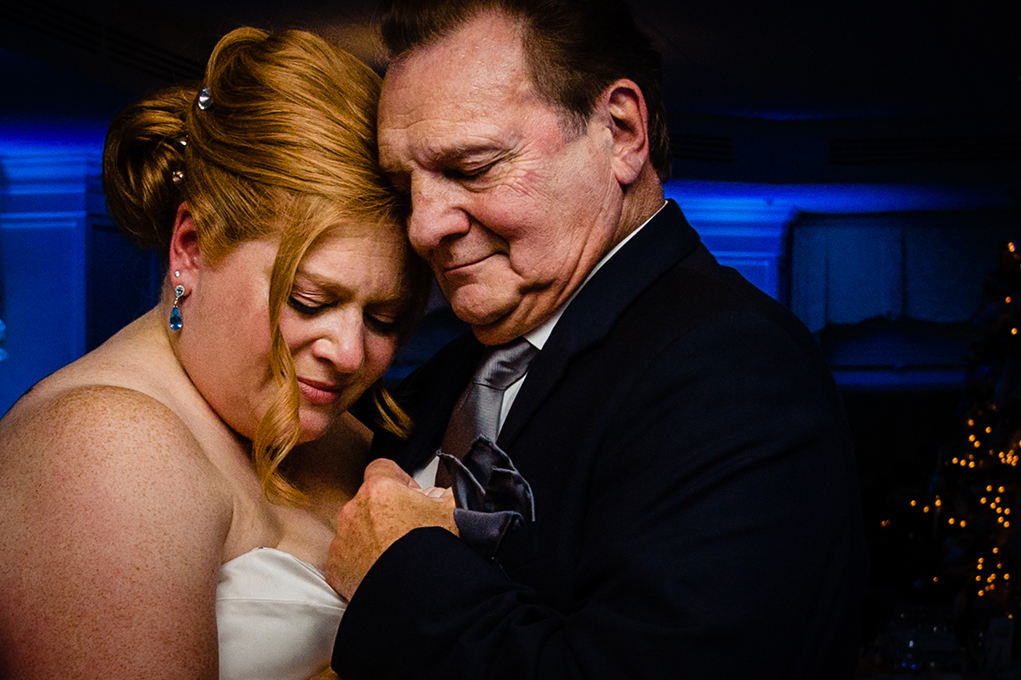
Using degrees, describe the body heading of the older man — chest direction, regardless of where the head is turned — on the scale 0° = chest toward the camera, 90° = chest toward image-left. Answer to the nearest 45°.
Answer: approximately 45°

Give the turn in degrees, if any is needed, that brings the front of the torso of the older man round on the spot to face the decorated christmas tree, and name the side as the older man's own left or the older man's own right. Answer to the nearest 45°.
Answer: approximately 180°

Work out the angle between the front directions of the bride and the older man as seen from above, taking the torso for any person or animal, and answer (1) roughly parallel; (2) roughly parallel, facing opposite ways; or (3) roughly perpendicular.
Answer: roughly perpendicular

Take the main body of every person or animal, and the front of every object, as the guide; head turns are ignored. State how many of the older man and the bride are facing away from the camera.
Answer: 0

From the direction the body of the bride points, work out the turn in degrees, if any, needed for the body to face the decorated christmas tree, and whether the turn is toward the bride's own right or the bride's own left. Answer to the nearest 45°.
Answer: approximately 90° to the bride's own left

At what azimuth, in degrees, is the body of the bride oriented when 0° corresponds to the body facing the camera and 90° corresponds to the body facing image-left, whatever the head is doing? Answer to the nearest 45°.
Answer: approximately 315°

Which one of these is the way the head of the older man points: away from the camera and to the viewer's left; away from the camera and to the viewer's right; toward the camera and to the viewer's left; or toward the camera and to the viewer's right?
toward the camera and to the viewer's left
